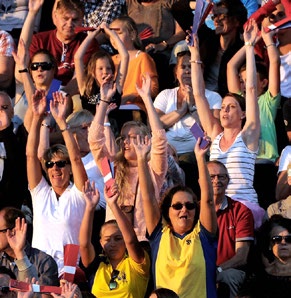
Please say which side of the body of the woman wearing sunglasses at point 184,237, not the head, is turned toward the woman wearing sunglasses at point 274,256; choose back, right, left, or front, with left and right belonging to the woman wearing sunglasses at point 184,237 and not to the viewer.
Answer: left

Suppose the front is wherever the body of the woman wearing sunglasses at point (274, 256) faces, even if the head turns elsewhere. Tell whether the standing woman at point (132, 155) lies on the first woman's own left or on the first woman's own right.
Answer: on the first woman's own right

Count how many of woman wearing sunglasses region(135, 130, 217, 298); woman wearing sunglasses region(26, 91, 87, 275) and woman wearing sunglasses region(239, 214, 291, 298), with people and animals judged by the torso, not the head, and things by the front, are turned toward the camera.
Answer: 3

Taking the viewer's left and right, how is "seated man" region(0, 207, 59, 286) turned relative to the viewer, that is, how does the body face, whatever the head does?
facing the viewer and to the left of the viewer

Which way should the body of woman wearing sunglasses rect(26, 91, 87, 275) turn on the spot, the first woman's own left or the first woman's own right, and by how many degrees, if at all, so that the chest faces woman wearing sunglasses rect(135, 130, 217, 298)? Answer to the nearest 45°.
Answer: approximately 45° to the first woman's own left

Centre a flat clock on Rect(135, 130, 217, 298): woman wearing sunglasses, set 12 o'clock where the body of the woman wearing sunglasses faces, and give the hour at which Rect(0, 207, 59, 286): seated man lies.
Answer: The seated man is roughly at 3 o'clock from the woman wearing sunglasses.

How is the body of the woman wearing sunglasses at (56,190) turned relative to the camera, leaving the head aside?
toward the camera

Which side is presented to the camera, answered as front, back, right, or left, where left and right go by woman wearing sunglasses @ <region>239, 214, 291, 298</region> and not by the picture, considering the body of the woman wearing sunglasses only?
front

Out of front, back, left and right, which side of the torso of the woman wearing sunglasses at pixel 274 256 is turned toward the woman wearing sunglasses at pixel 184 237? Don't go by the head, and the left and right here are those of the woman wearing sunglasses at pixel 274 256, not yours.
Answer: right

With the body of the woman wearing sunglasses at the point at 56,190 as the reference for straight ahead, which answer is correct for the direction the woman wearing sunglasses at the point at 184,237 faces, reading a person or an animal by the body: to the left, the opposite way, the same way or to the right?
the same way

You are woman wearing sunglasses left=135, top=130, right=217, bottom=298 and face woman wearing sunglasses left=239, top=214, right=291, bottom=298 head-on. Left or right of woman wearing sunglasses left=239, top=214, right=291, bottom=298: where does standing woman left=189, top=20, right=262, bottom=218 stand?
left

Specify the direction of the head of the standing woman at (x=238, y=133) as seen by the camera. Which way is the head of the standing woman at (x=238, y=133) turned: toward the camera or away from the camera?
toward the camera
